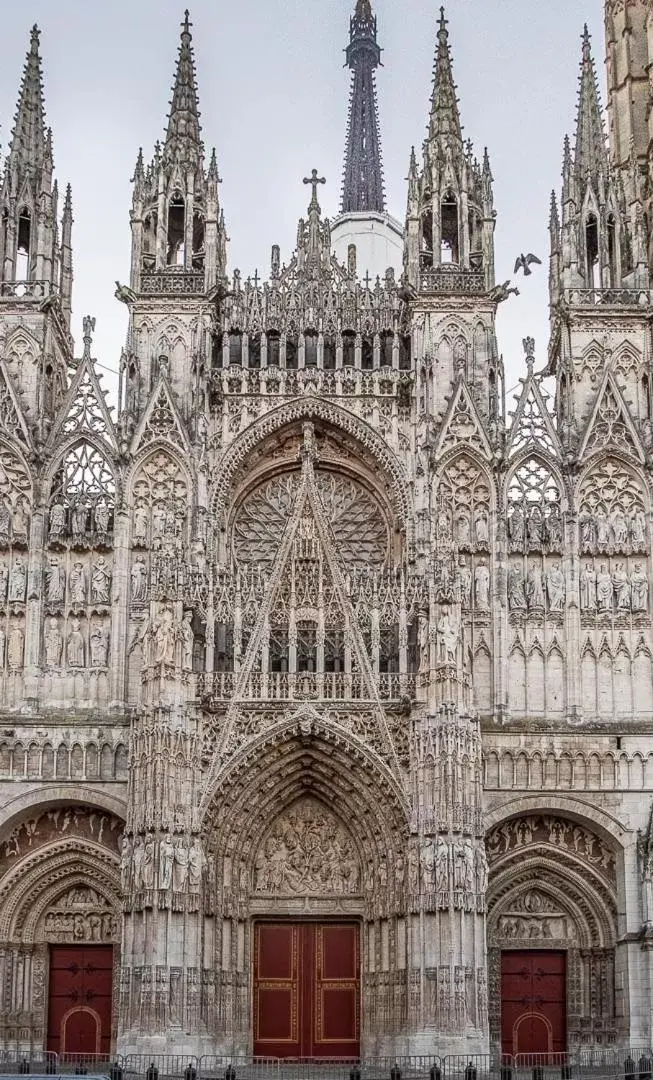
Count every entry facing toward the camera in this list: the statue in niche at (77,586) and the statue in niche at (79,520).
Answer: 2

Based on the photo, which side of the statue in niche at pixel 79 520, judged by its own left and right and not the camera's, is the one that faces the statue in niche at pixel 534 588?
left

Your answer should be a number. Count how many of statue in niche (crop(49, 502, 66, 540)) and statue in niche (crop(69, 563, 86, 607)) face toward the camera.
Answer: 2

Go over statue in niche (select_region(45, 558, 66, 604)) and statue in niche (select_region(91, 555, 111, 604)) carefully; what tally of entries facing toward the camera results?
2

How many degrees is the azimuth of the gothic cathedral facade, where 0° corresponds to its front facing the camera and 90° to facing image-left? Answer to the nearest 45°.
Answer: approximately 0°

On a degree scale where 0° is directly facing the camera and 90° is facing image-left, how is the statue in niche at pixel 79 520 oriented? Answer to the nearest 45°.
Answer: approximately 0°
